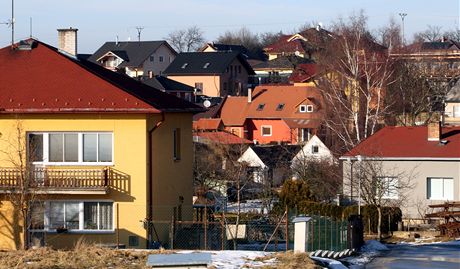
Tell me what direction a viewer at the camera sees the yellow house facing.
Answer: facing the viewer

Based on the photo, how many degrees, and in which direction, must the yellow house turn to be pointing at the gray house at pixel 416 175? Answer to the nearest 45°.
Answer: approximately 135° to its left
